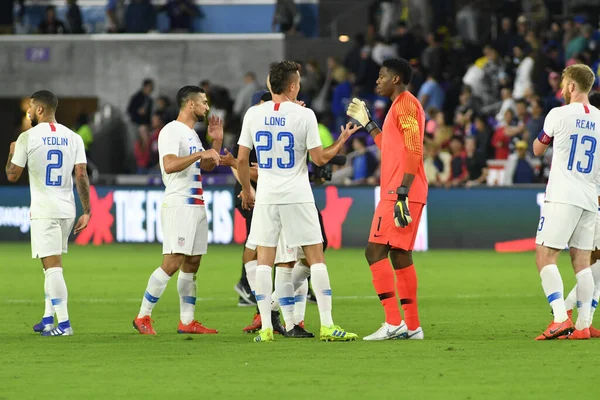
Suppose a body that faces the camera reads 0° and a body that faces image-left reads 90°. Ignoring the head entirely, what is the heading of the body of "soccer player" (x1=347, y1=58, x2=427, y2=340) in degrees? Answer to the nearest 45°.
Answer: approximately 90°

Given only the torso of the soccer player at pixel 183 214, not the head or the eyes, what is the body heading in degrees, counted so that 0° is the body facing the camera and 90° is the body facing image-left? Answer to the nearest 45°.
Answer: approximately 315°

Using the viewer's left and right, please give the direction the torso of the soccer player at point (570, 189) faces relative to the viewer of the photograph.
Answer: facing away from the viewer and to the left of the viewer

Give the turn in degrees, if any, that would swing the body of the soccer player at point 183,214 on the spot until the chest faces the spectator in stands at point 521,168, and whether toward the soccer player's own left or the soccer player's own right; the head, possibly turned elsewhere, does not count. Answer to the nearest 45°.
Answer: approximately 90° to the soccer player's own left

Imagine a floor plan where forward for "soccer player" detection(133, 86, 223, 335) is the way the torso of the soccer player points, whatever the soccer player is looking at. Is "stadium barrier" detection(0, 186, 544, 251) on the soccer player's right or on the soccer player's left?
on the soccer player's left

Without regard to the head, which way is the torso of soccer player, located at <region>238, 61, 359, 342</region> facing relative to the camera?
away from the camera

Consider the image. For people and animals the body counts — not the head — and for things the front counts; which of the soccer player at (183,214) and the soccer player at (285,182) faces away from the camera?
the soccer player at (285,182)

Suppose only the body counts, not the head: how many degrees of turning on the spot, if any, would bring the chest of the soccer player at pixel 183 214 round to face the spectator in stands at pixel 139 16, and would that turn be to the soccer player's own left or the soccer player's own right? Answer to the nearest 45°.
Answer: approximately 135° to the soccer player's own left

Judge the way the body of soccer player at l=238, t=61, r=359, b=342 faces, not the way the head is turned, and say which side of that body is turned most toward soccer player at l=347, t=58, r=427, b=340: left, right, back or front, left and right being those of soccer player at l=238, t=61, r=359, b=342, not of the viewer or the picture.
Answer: right

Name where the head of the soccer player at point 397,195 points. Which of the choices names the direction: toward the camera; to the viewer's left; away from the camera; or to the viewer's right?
to the viewer's left

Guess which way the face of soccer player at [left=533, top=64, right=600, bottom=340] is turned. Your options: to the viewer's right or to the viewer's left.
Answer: to the viewer's left

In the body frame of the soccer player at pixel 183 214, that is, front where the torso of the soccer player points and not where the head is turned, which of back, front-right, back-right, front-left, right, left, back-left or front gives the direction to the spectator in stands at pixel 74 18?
back-left
